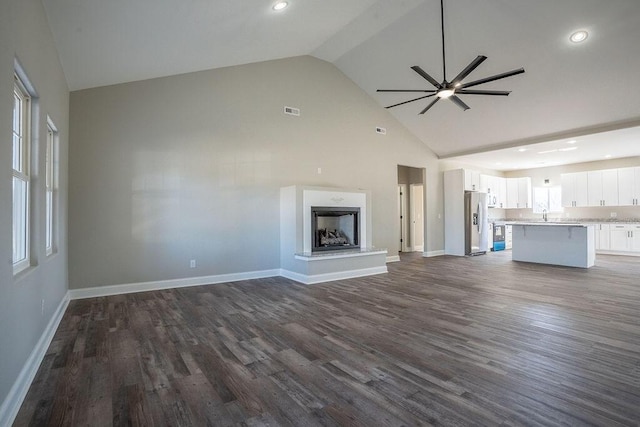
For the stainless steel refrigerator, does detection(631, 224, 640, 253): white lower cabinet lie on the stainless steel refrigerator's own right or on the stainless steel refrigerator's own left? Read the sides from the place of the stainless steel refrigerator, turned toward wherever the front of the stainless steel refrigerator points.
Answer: on the stainless steel refrigerator's own left

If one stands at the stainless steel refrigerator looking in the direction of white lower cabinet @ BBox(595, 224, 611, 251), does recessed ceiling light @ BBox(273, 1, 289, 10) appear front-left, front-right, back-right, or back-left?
back-right

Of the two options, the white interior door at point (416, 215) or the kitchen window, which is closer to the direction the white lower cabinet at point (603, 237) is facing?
the white interior door

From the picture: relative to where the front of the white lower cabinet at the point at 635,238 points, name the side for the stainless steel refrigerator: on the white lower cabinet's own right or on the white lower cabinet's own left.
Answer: on the white lower cabinet's own right

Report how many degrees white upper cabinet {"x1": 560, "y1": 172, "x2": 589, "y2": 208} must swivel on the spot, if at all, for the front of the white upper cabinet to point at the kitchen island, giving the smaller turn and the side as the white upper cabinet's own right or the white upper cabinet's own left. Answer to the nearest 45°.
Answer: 0° — it already faces it

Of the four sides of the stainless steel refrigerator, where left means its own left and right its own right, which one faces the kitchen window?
left

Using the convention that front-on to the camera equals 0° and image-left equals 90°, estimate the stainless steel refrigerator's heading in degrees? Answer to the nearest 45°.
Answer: approximately 315°

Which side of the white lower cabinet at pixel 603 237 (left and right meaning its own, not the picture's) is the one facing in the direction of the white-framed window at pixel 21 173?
front

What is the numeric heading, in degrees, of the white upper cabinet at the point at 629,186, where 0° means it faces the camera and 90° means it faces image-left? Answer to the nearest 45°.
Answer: approximately 0°

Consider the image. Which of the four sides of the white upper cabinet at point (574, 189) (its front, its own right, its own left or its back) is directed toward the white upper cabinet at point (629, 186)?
left
